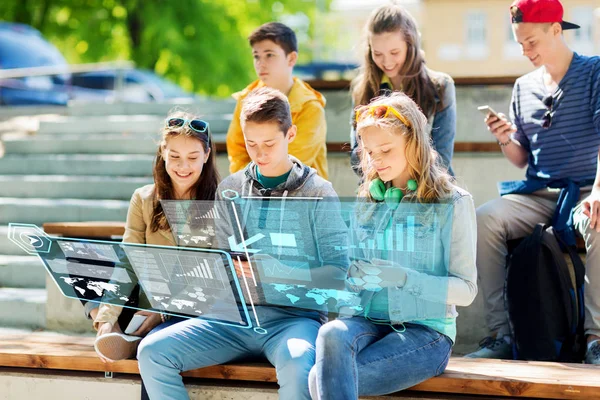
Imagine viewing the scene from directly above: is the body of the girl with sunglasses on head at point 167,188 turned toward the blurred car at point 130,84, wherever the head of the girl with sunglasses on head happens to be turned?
no

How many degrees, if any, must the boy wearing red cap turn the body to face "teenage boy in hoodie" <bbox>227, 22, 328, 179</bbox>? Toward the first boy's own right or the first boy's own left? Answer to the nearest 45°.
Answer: approximately 45° to the first boy's own right

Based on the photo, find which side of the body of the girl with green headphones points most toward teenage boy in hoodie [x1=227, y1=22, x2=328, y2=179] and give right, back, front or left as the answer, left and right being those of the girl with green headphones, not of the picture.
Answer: right

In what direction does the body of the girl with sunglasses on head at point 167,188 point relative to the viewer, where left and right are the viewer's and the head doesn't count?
facing the viewer

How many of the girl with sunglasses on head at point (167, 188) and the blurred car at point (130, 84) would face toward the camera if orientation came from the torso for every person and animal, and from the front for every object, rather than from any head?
1

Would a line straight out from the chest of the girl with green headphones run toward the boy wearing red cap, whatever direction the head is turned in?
no

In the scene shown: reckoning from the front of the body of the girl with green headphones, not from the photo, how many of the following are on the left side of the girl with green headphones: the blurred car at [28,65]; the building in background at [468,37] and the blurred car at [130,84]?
0

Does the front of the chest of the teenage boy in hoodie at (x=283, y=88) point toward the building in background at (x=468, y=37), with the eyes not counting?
no

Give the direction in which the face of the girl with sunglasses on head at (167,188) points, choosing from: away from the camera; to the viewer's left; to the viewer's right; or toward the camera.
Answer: toward the camera

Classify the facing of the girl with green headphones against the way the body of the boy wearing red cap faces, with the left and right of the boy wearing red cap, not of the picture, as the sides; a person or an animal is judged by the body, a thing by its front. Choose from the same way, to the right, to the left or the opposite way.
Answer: the same way

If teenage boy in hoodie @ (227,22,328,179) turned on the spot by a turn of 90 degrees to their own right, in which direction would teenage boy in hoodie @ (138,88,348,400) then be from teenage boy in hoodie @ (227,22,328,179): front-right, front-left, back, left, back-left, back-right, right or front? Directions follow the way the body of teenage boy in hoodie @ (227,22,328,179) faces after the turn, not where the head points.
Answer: back-left
